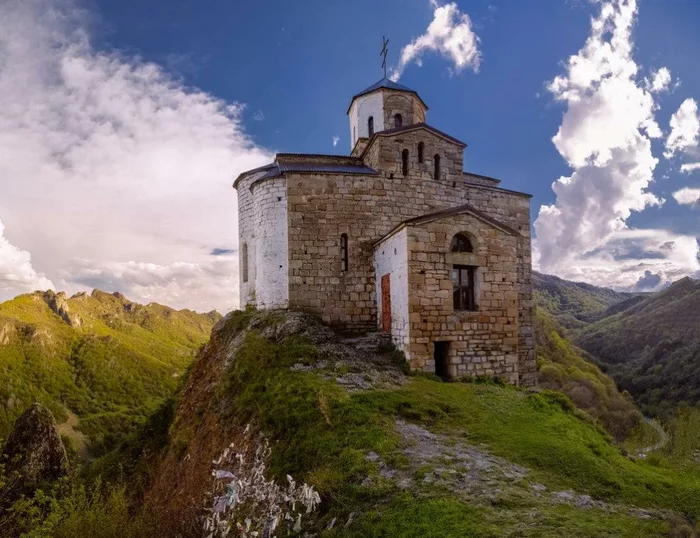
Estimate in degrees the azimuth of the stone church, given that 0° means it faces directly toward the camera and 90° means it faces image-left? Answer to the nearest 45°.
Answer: approximately 0°

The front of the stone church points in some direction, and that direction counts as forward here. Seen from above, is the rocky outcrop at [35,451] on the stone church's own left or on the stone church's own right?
on the stone church's own right
